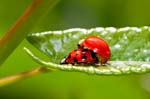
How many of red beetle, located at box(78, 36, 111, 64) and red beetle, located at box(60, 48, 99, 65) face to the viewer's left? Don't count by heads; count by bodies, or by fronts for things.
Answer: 2

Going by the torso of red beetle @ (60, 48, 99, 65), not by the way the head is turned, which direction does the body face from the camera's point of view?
to the viewer's left

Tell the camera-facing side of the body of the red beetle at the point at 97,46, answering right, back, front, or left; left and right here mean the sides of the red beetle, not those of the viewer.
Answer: left

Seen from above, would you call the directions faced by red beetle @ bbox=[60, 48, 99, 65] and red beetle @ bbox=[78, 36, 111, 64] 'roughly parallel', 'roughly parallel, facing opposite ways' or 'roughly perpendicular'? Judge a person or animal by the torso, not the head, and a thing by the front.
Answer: roughly parallel
